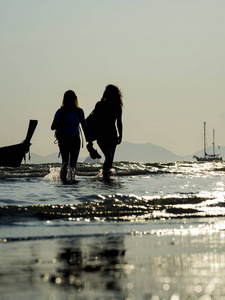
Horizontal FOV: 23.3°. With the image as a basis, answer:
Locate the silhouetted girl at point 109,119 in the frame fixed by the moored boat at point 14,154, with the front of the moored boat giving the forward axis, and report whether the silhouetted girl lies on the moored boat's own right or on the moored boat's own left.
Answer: on the moored boat's own right

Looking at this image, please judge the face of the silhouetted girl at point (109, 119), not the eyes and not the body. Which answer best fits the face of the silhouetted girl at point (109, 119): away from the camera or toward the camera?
away from the camera

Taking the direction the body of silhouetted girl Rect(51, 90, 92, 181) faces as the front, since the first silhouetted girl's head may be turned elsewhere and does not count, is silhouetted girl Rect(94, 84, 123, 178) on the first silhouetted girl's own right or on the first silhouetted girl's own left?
on the first silhouetted girl's own right

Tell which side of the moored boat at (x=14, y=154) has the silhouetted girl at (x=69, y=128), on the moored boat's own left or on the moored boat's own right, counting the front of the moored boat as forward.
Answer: on the moored boat's own right

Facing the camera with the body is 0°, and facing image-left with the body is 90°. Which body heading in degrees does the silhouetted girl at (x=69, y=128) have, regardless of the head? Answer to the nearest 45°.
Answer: approximately 180°

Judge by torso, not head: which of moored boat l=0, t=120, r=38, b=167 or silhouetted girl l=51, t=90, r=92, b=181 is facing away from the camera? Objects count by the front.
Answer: the silhouetted girl

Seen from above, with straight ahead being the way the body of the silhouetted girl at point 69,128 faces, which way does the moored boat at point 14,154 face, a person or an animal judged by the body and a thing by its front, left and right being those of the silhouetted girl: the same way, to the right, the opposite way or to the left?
to the right

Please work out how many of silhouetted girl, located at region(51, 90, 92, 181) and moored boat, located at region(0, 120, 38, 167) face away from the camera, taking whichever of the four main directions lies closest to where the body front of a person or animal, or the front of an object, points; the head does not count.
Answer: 1

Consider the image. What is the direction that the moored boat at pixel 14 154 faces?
to the viewer's right
